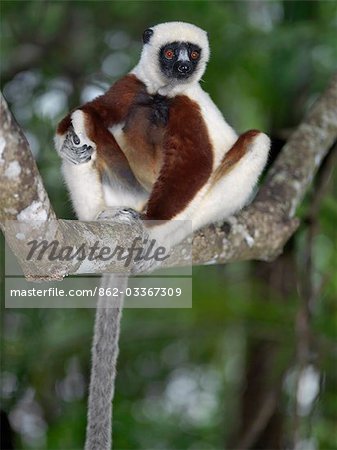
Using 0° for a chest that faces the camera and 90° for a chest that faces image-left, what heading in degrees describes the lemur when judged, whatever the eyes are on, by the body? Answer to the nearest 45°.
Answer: approximately 0°
